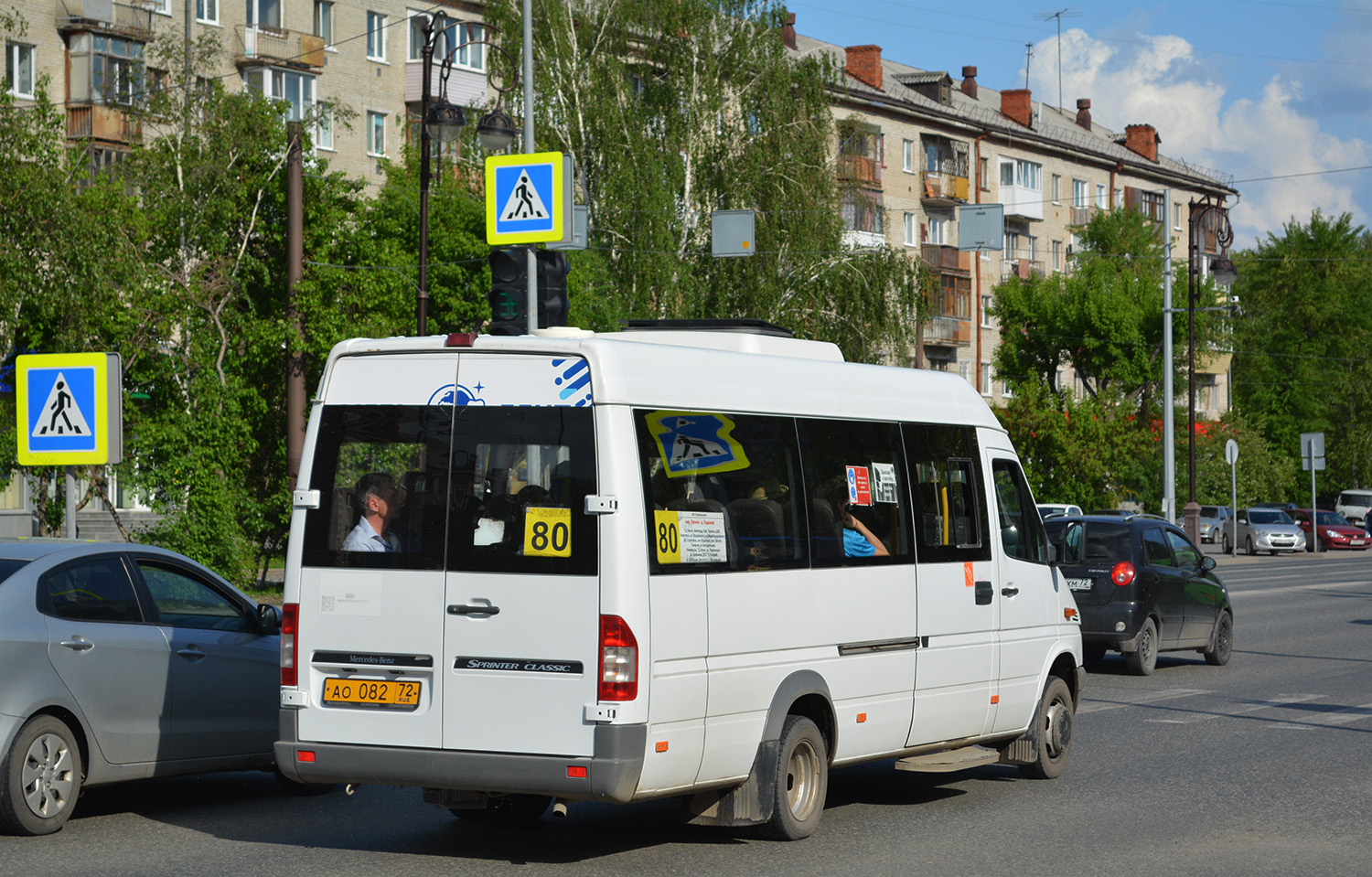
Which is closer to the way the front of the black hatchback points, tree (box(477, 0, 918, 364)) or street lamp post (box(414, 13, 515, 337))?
the tree

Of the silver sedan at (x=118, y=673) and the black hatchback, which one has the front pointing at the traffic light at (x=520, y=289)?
the silver sedan

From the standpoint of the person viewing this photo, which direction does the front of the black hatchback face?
facing away from the viewer and to the right of the viewer

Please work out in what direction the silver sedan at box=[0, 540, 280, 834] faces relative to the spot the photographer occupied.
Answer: facing away from the viewer and to the right of the viewer

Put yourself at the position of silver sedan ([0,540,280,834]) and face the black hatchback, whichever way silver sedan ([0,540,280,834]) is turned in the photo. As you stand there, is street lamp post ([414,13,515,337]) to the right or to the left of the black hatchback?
left

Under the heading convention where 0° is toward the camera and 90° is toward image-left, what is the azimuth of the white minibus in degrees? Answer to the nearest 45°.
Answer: approximately 225°

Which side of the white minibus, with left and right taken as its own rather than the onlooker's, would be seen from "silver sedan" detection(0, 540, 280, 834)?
left

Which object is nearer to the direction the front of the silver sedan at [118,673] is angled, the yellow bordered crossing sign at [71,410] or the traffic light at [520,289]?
the traffic light

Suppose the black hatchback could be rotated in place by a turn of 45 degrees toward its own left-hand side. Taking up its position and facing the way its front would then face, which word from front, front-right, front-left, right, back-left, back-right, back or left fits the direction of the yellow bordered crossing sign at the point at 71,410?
back-left

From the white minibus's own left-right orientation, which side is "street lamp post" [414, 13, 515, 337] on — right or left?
on its left

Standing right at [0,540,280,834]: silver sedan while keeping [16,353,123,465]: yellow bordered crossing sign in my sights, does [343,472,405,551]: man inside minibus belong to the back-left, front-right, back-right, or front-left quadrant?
back-right

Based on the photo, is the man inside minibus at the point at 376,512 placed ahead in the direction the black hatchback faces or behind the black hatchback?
behind
